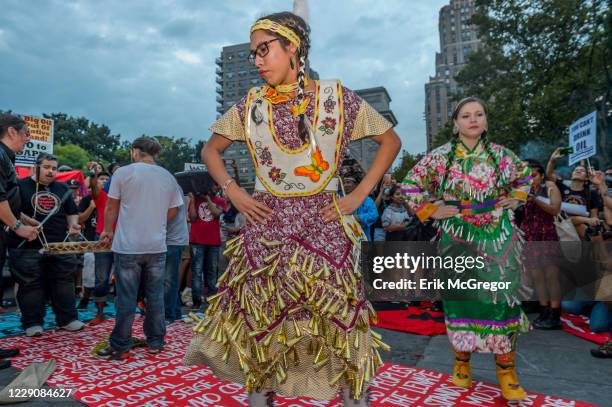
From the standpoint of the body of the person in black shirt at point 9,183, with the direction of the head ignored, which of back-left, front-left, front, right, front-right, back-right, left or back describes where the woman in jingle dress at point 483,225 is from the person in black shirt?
front-right

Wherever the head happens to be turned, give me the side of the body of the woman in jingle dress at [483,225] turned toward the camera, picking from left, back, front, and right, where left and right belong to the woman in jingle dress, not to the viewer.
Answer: front

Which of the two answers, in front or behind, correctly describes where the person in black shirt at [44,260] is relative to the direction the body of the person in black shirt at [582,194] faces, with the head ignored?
in front

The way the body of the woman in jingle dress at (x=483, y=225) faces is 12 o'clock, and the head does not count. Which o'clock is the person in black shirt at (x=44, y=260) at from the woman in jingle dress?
The person in black shirt is roughly at 3 o'clock from the woman in jingle dress.

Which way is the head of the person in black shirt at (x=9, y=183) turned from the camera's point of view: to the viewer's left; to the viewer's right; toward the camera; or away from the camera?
to the viewer's right

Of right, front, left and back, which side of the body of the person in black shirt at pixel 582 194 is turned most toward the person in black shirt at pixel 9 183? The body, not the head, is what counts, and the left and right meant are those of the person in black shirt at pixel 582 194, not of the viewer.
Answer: front

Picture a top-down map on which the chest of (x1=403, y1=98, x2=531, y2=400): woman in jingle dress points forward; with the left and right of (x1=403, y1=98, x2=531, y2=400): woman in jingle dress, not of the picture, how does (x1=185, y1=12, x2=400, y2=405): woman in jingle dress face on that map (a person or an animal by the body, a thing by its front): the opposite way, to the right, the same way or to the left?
the same way

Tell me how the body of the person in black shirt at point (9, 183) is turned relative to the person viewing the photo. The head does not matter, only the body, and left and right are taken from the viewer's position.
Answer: facing to the right of the viewer

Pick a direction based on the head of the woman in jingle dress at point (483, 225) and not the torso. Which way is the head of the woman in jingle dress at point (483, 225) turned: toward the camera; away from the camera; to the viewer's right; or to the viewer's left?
toward the camera

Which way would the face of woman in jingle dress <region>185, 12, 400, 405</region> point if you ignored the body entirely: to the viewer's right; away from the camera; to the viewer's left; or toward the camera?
to the viewer's left

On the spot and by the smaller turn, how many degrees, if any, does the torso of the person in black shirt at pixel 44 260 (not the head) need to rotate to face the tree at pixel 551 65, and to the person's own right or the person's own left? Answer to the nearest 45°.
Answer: approximately 90° to the person's own left

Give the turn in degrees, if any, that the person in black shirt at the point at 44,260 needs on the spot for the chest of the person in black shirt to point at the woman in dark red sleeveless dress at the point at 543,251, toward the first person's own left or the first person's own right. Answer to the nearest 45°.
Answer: approximately 45° to the first person's own left

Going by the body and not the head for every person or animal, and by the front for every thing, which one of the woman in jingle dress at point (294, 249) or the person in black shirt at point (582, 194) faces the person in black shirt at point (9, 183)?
the person in black shirt at point (582, 194)

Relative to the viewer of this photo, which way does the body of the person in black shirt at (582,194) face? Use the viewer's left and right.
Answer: facing the viewer and to the left of the viewer
